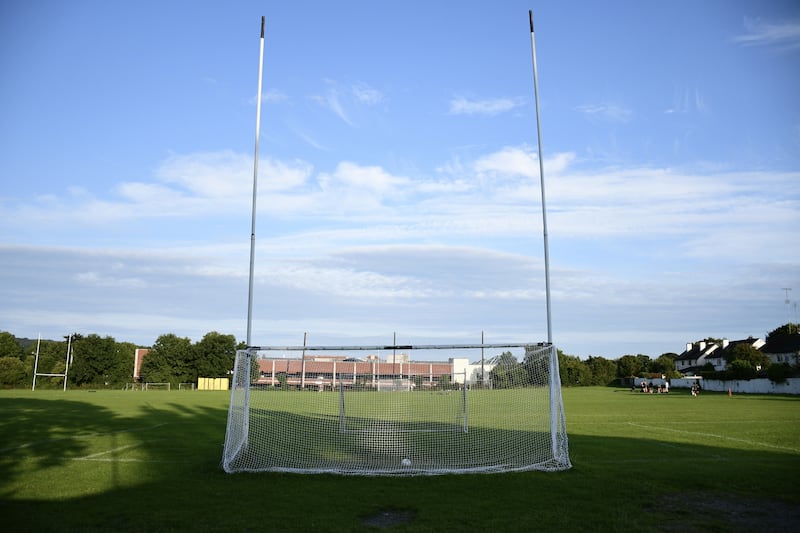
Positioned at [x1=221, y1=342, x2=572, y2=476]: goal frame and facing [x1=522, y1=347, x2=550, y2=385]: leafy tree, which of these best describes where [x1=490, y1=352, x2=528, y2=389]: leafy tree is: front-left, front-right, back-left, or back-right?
front-left

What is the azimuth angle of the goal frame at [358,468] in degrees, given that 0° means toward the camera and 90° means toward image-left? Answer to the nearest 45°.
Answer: approximately 180°
